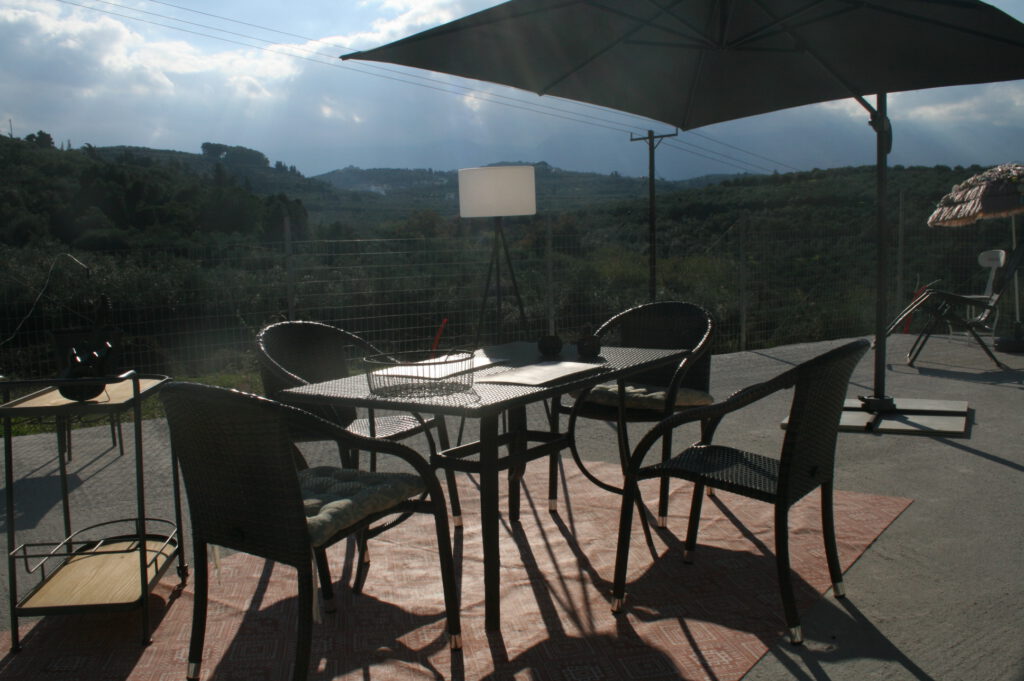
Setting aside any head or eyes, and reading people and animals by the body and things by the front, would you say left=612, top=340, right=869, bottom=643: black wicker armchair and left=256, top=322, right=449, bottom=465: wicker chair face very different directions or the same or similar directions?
very different directions

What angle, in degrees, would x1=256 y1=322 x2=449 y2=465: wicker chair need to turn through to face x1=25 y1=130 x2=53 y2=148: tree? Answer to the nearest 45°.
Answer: approximately 135° to its left

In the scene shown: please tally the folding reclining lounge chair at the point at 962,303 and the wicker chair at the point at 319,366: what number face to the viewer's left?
1

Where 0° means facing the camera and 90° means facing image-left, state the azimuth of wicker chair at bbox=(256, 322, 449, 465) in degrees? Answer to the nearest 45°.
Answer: approximately 315°

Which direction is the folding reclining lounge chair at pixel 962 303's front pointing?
to the viewer's left

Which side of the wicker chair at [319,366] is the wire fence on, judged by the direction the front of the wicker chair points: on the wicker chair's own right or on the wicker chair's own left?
on the wicker chair's own left

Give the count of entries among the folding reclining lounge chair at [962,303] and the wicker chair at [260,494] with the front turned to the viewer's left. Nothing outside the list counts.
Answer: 1

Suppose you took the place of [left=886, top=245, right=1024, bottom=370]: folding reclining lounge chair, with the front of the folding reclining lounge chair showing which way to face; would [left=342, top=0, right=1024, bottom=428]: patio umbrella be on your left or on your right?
on your left

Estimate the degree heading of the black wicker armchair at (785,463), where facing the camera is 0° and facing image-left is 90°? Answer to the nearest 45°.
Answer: approximately 135°

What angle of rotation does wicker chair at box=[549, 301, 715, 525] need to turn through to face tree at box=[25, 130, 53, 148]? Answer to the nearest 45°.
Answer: approximately 90° to its right

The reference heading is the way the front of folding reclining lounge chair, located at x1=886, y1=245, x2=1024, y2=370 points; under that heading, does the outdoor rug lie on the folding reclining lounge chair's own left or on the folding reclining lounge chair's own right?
on the folding reclining lounge chair's own left
